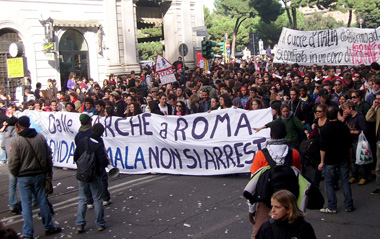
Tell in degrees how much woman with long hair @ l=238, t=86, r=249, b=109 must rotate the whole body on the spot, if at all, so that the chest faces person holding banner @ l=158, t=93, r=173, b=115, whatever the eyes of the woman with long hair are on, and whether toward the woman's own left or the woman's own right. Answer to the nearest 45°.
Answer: approximately 90° to the woman's own right

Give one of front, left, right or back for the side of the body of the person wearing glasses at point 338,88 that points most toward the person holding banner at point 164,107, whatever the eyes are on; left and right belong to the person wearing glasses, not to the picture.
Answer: right

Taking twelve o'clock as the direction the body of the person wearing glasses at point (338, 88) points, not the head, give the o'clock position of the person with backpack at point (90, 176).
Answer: The person with backpack is roughly at 1 o'clock from the person wearing glasses.

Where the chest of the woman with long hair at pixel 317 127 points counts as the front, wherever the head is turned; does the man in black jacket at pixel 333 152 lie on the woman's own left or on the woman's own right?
on the woman's own left

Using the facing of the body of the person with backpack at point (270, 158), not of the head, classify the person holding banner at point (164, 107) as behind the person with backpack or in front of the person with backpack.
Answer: in front

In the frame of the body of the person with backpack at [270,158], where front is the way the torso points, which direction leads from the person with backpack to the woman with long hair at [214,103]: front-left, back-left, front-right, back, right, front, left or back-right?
front

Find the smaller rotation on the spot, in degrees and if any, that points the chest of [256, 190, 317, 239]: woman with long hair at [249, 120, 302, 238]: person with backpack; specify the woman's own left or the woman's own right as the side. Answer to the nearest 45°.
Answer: approximately 135° to the woman's own right

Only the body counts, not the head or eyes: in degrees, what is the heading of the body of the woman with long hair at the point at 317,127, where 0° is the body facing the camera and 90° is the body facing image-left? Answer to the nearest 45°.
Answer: approximately 45°

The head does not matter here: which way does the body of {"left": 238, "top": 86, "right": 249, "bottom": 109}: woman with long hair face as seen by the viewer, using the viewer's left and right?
facing the viewer

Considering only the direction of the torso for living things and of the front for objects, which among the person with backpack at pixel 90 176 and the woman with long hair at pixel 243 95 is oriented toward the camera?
the woman with long hair

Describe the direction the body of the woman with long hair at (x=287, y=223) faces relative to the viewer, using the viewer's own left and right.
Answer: facing the viewer and to the left of the viewer

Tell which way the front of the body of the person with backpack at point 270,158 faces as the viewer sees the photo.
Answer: away from the camera

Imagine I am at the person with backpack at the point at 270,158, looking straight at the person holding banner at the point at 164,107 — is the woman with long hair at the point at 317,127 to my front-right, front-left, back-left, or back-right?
front-right

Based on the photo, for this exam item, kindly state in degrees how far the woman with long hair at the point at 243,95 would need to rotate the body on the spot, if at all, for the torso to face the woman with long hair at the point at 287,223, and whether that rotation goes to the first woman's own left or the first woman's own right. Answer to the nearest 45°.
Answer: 0° — they already face them

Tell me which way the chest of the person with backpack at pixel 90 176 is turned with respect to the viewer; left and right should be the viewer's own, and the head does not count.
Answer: facing away from the viewer and to the right of the viewer

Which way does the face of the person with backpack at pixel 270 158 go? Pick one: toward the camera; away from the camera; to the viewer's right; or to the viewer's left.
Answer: away from the camera
